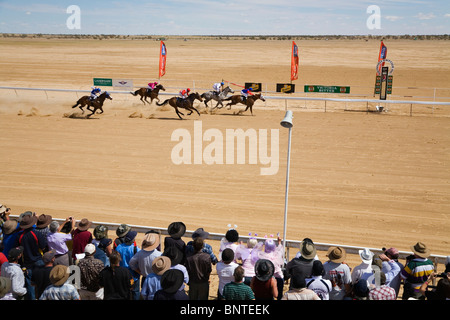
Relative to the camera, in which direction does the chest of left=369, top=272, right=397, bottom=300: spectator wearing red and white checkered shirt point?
away from the camera

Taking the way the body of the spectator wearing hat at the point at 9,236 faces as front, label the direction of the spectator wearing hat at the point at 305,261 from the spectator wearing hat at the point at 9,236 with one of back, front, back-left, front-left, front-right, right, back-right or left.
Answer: back-right

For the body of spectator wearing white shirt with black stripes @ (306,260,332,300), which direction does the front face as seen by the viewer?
away from the camera

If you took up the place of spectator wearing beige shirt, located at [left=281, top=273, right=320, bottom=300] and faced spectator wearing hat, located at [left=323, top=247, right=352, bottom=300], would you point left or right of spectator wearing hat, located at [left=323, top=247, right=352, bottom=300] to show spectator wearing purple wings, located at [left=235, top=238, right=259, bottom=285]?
left

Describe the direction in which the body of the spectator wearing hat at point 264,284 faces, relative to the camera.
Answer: away from the camera

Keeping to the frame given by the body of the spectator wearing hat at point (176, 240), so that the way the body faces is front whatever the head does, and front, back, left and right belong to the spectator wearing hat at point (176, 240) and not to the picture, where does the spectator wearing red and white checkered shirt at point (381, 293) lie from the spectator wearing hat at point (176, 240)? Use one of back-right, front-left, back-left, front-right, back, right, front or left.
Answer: back-right

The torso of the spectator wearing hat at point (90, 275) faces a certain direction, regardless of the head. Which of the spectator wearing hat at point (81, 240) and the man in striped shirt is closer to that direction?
the spectator wearing hat

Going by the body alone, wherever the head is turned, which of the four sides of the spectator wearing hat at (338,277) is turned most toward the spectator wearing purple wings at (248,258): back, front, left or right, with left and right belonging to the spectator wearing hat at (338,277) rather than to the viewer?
left

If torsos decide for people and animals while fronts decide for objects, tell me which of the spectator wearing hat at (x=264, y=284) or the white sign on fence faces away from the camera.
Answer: the spectator wearing hat

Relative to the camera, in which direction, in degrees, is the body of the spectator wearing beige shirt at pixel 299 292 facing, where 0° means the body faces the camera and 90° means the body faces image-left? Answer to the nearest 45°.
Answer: approximately 180°

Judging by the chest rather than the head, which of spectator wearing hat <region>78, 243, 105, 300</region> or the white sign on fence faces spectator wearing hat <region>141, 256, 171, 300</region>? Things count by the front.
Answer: the white sign on fence

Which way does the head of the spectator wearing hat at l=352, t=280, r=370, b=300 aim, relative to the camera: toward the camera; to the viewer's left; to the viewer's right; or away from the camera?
away from the camera
